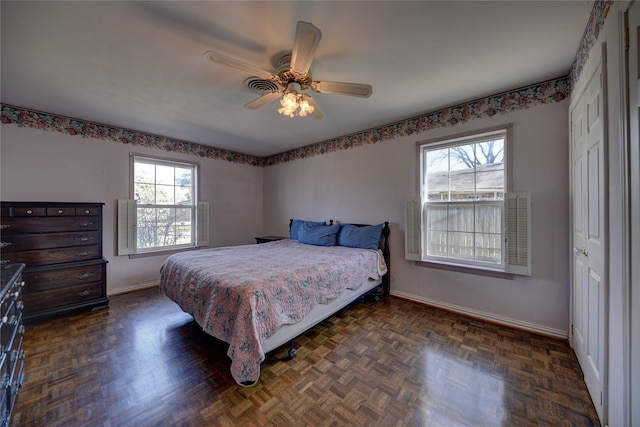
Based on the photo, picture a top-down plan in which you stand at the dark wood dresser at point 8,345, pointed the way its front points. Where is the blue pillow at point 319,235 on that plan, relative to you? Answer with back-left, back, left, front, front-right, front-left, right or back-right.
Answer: front

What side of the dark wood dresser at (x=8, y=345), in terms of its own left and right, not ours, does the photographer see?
right

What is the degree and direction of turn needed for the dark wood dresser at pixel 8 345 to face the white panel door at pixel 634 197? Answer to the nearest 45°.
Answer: approximately 45° to its right

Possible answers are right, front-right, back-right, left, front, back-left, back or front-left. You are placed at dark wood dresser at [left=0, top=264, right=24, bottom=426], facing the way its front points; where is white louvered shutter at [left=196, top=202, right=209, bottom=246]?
front-left

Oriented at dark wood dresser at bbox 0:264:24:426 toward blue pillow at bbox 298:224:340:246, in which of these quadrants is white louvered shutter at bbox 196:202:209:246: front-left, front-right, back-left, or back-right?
front-left

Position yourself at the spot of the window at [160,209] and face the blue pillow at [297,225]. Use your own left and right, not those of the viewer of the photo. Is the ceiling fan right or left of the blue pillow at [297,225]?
right

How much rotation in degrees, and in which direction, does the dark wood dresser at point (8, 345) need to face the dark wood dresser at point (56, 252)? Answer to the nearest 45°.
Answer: approximately 90° to its left

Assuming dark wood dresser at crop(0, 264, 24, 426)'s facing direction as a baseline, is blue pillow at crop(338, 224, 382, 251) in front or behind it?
in front

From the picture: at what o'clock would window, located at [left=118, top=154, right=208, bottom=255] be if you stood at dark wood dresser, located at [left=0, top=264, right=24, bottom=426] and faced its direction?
The window is roughly at 10 o'clock from the dark wood dresser.

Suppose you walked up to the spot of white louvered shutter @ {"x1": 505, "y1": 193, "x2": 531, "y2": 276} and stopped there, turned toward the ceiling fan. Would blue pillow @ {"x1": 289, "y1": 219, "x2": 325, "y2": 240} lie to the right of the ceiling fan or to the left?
right

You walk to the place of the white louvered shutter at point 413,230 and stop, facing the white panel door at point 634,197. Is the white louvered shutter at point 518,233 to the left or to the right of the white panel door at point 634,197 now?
left
